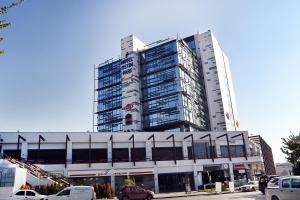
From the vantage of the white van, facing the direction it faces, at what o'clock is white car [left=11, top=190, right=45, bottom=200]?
The white car is roughly at 1 o'clock from the white van.

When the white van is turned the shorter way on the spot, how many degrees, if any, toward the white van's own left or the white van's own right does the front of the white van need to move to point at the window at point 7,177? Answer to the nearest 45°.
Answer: approximately 45° to the white van's own right

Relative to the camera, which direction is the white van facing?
to the viewer's left

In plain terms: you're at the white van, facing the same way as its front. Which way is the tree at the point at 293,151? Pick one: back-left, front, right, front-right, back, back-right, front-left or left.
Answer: back

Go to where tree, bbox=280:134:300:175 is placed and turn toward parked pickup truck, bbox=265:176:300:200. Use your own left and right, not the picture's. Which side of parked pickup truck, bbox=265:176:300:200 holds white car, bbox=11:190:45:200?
right

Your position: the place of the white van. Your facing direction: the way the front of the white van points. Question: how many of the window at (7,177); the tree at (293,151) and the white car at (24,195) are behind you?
1

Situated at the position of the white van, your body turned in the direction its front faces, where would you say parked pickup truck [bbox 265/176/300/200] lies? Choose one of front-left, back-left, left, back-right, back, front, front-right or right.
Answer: back-left
